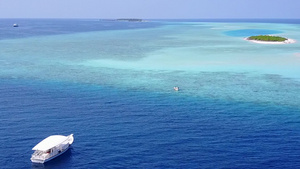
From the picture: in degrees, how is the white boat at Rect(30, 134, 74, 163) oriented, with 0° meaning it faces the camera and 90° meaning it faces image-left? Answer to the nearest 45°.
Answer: approximately 225°
